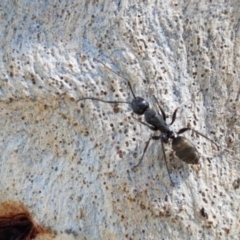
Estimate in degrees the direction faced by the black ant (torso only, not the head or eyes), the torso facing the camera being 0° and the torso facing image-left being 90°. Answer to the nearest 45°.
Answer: approximately 135°
